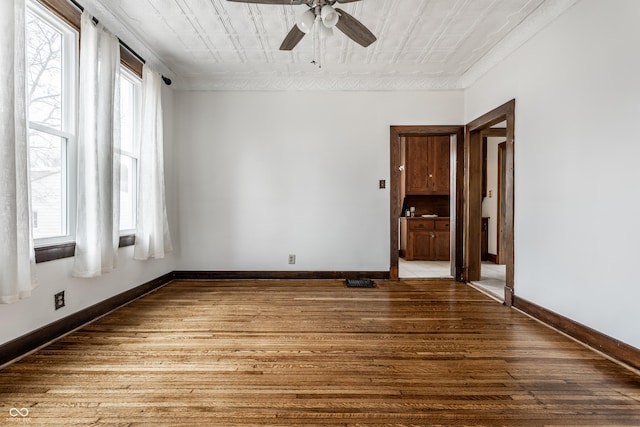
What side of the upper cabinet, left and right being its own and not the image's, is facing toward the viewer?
front

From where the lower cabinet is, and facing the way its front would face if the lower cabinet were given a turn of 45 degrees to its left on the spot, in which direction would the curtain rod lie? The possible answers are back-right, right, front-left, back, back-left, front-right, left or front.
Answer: right

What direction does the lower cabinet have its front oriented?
toward the camera

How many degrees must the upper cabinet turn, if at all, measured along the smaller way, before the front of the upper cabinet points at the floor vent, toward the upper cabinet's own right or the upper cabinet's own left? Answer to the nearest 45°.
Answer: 0° — it already faces it

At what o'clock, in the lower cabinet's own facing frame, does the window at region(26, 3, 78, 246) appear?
The window is roughly at 1 o'clock from the lower cabinet.

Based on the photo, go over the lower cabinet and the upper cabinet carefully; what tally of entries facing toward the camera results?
2

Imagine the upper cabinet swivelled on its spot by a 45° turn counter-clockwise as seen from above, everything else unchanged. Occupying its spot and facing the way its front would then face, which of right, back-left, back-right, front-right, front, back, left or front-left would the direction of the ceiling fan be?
front-right

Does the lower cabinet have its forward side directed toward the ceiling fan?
yes

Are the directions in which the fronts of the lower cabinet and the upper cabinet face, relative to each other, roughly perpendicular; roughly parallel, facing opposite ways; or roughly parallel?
roughly parallel

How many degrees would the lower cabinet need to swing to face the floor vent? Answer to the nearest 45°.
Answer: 0° — it already faces it

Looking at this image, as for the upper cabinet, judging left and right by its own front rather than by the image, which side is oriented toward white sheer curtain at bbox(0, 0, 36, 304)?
front

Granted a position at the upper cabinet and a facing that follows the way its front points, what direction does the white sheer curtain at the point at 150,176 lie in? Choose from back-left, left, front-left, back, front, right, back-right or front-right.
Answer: front-right
